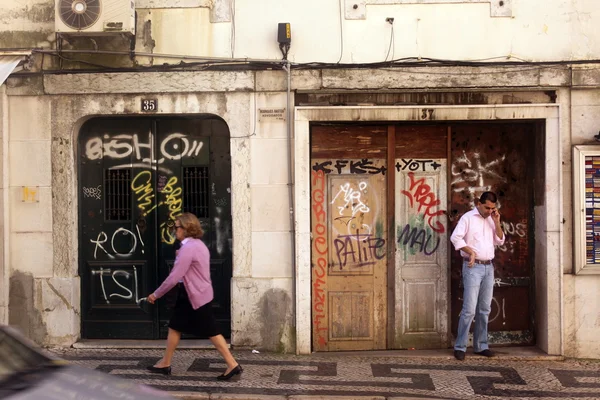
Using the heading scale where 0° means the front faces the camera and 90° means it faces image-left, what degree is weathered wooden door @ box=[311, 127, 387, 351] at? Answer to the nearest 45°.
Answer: approximately 0°

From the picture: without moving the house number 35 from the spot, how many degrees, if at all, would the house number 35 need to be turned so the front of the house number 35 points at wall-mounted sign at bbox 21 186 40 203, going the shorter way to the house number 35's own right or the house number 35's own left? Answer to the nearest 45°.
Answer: approximately 90° to the house number 35's own right

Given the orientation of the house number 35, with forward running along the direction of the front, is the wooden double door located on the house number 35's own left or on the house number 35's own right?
on the house number 35's own left
